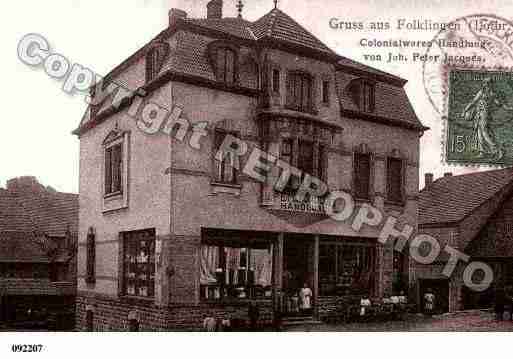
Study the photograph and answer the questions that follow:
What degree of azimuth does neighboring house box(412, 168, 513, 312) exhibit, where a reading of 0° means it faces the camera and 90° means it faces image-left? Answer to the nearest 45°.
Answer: approximately 45°

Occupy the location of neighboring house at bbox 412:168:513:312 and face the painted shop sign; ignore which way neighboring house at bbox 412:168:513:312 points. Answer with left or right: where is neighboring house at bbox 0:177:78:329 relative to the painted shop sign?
right

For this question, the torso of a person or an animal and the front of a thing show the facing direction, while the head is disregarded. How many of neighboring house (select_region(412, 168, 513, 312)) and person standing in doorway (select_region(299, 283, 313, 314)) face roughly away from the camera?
0

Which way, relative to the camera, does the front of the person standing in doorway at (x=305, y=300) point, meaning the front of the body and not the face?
toward the camera

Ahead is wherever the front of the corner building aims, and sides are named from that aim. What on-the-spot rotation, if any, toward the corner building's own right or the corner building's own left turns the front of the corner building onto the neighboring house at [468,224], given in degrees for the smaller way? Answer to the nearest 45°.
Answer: approximately 90° to the corner building's own left
